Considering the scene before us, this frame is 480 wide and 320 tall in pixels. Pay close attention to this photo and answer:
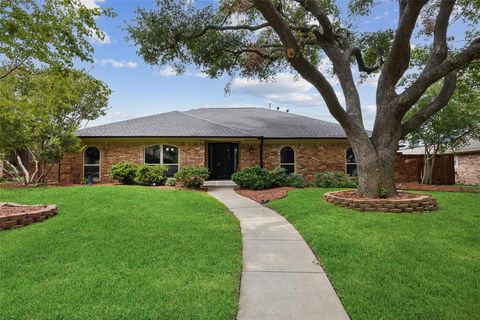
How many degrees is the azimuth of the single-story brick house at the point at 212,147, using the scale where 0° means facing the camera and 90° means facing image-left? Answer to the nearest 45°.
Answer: approximately 0°

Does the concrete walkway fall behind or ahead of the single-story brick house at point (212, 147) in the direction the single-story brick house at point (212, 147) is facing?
ahead

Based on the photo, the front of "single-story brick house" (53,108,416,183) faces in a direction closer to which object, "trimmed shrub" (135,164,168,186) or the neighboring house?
the trimmed shrub

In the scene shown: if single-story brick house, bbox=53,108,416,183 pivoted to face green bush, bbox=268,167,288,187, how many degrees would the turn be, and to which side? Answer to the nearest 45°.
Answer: approximately 45° to its left

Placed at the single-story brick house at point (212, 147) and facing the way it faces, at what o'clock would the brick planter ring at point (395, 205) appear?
The brick planter ring is roughly at 11 o'clock from the single-story brick house.

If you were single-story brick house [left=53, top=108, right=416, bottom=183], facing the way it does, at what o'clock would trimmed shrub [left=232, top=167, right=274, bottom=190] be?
The trimmed shrub is roughly at 11 o'clock from the single-story brick house.
